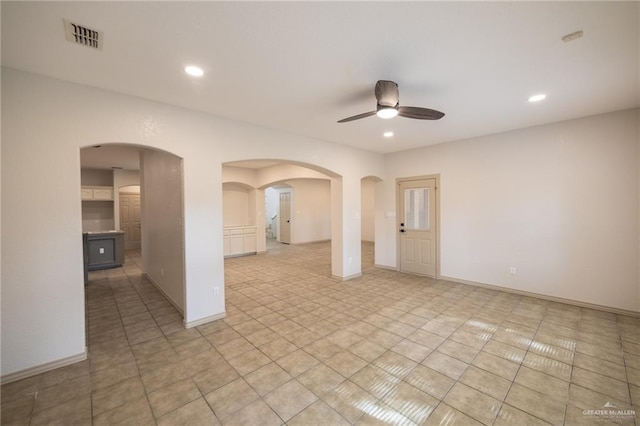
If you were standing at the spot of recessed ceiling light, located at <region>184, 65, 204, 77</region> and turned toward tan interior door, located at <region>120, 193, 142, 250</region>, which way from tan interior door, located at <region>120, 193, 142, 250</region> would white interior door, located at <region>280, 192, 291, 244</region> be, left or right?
right

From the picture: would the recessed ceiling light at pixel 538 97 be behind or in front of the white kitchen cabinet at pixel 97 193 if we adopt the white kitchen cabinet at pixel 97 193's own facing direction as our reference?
in front

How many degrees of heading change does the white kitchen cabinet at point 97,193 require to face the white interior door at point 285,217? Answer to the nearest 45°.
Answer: approximately 90° to its left

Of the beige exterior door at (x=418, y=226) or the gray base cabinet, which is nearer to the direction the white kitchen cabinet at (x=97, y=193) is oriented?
the gray base cabinet

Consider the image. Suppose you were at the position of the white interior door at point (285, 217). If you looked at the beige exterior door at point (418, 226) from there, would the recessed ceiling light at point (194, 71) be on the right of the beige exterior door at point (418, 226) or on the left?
right

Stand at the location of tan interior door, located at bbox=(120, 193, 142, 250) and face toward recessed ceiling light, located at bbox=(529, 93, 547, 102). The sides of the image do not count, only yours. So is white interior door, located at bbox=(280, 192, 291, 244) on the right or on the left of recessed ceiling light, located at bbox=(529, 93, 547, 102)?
left

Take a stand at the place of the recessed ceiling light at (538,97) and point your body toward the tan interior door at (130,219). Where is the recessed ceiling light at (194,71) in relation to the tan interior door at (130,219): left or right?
left

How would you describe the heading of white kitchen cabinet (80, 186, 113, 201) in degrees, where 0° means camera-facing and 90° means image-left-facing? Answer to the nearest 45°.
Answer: approximately 0°

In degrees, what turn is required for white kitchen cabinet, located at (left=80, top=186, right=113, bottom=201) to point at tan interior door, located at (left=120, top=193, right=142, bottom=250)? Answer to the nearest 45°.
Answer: approximately 135° to its left

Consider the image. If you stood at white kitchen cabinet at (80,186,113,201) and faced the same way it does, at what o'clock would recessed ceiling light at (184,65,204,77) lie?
The recessed ceiling light is roughly at 12 o'clock from the white kitchen cabinet.

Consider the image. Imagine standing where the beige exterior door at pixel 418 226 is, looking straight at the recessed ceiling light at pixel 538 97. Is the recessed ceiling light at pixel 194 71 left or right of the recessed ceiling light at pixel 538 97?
right

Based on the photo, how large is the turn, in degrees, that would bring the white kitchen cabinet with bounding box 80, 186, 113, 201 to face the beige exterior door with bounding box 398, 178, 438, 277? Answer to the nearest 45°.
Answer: approximately 45° to its left

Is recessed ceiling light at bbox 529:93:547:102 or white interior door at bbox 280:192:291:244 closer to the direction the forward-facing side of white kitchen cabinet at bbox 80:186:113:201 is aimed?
the recessed ceiling light

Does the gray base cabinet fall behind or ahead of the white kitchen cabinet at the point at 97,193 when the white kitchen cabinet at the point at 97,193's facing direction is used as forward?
ahead
